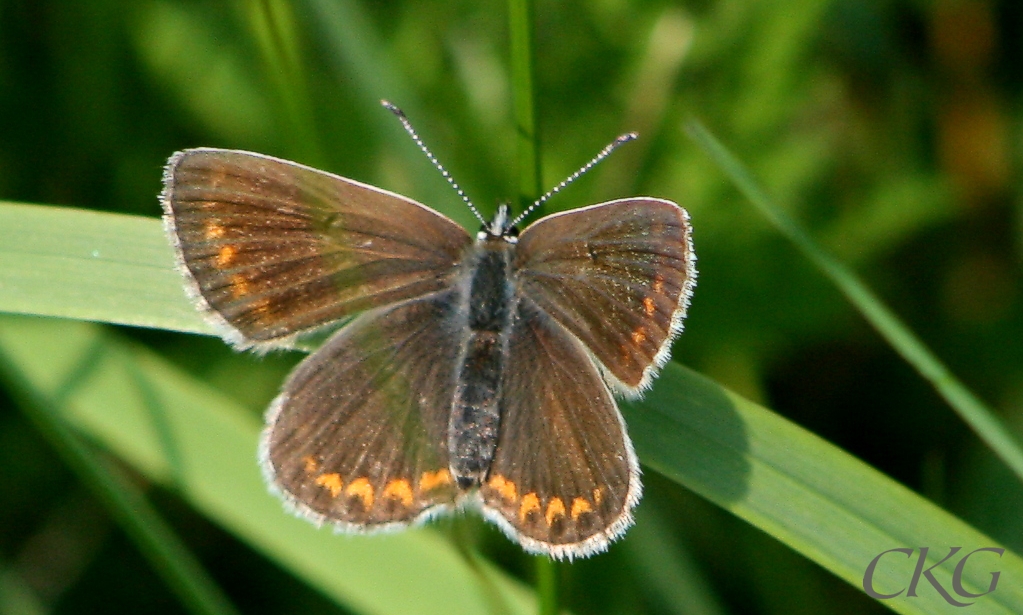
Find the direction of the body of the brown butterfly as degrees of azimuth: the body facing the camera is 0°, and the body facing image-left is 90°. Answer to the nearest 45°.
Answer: approximately 180°

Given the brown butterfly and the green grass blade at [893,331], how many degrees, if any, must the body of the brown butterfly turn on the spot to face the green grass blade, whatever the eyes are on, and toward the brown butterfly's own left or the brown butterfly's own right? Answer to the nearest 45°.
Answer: approximately 90° to the brown butterfly's own right

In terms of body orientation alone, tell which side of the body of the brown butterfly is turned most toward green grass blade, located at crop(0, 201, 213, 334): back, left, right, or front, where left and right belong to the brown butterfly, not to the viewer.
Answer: left
